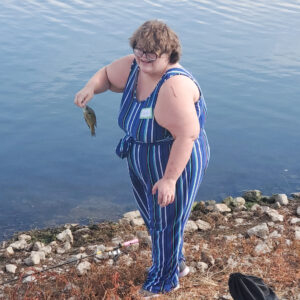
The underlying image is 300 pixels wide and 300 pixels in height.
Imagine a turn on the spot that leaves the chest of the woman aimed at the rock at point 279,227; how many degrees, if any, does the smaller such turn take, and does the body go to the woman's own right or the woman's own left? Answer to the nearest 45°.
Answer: approximately 180°

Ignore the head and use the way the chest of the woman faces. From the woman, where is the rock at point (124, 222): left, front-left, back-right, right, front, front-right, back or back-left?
back-right

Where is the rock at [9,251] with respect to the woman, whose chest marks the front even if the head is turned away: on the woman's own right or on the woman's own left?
on the woman's own right

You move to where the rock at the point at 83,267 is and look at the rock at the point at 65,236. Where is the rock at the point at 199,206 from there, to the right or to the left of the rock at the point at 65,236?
right

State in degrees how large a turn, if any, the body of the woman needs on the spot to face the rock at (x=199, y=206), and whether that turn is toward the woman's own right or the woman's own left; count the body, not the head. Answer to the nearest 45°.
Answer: approximately 135° to the woman's own right

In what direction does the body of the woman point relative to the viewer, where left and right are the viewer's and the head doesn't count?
facing the viewer and to the left of the viewer

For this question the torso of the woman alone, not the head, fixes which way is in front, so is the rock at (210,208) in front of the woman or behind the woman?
behind

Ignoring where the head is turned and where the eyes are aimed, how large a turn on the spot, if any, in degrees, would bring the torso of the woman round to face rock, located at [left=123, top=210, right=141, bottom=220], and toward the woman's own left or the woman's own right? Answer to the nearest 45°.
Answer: approximately 135° to the woman's own right

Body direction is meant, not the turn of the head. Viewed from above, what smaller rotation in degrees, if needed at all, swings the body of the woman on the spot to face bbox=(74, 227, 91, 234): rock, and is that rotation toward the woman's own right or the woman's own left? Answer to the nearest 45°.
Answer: approximately 135° to the woman's own right

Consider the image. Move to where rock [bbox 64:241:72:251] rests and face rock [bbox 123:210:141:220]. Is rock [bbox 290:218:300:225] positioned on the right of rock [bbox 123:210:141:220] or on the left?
right
